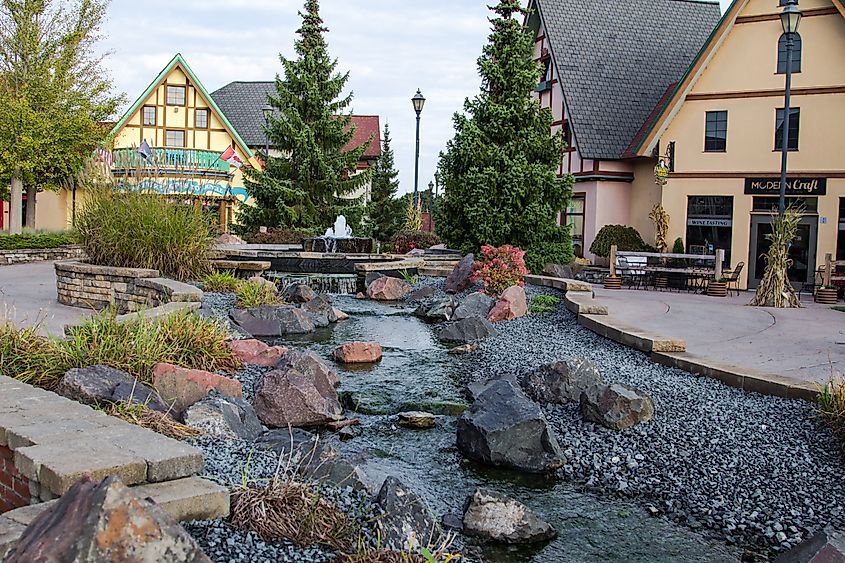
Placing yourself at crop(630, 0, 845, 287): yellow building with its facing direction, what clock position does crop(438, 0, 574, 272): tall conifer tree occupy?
The tall conifer tree is roughly at 2 o'clock from the yellow building.

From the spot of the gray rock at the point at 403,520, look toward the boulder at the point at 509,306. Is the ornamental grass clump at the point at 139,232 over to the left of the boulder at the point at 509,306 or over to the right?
left

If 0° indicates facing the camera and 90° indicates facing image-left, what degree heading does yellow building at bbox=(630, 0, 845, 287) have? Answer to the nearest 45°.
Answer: approximately 0°

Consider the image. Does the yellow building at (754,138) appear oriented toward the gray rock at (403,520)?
yes

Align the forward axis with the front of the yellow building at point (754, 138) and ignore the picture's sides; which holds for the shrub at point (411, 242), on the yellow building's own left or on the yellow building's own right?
on the yellow building's own right

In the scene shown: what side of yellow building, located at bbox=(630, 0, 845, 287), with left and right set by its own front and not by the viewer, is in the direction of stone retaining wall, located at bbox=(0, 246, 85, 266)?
right

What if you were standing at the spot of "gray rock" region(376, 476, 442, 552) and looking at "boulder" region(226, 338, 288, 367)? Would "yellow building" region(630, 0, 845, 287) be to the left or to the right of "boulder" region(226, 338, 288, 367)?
right

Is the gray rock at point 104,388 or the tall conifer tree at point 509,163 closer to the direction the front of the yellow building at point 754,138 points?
the gray rock

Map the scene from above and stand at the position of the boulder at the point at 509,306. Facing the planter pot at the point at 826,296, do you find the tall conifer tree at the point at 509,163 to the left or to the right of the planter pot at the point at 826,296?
left

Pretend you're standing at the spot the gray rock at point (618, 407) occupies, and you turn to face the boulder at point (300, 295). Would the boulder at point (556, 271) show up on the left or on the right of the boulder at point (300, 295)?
right
